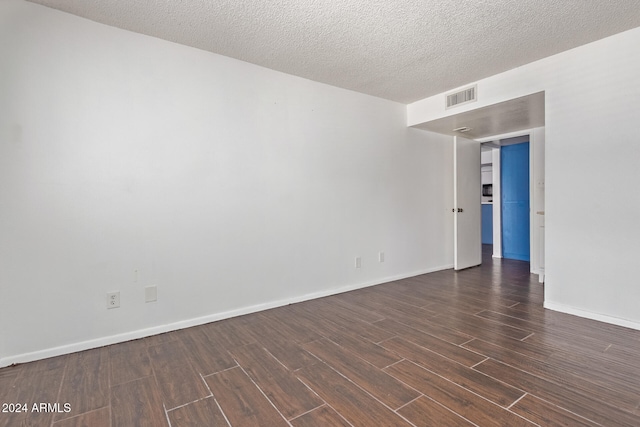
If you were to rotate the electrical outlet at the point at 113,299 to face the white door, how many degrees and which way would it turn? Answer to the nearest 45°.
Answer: approximately 90° to its left

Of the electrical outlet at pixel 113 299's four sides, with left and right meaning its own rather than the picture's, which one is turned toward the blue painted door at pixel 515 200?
left

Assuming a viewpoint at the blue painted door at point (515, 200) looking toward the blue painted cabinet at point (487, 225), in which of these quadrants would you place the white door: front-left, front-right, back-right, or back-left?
back-left

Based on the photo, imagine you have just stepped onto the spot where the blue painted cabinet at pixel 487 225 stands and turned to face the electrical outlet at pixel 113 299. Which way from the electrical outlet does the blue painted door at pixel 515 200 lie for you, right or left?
left

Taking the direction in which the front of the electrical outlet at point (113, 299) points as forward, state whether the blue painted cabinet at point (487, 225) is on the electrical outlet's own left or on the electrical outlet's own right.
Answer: on the electrical outlet's own left
